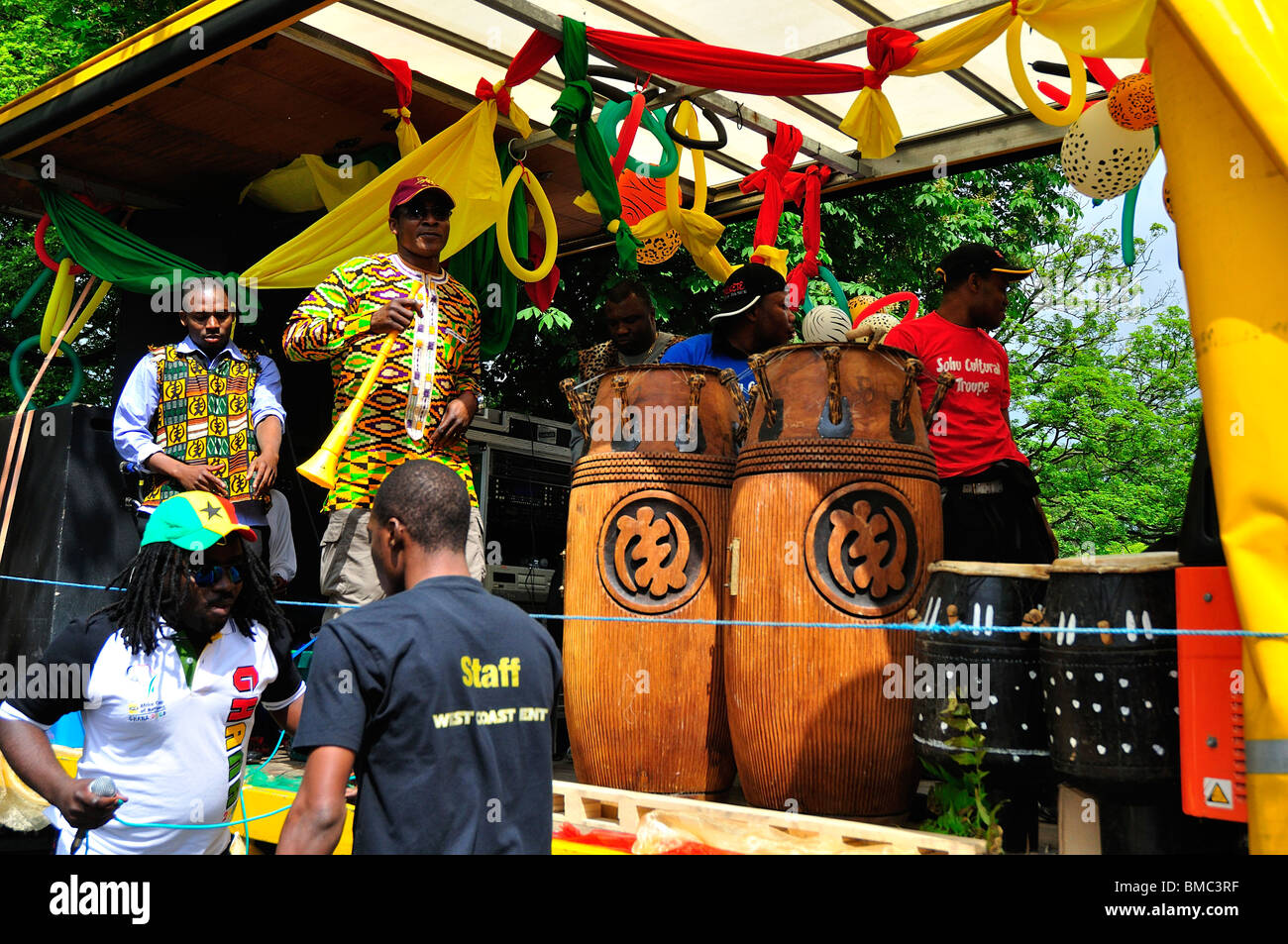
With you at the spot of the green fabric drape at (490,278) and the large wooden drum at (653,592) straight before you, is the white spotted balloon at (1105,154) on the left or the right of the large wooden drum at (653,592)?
left

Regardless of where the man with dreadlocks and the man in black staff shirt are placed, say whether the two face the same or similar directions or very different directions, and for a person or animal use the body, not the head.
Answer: very different directions

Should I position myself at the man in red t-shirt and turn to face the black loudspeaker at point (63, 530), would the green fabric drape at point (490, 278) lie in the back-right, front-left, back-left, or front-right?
front-right

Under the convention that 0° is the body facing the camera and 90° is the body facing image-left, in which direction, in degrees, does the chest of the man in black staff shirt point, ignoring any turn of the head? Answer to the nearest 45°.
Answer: approximately 135°

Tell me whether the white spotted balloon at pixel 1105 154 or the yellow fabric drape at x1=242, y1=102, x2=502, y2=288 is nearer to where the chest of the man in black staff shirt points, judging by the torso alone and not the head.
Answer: the yellow fabric drape

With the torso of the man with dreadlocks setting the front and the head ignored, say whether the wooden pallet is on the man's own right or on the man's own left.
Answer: on the man's own left

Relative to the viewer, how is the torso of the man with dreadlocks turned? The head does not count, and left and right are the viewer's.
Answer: facing the viewer and to the right of the viewer

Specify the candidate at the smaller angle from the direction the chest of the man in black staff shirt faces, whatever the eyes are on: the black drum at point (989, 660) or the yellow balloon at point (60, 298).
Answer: the yellow balloon
